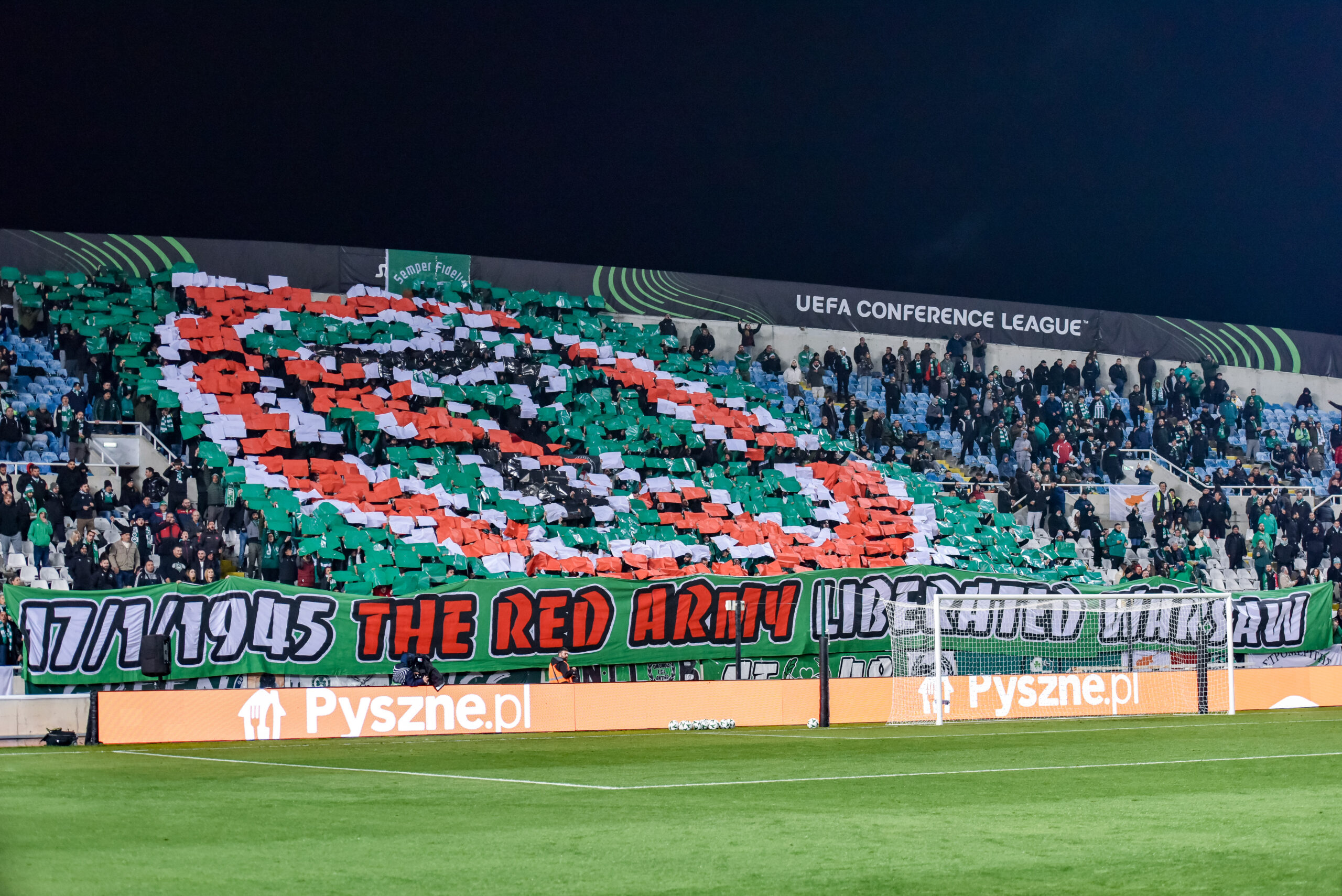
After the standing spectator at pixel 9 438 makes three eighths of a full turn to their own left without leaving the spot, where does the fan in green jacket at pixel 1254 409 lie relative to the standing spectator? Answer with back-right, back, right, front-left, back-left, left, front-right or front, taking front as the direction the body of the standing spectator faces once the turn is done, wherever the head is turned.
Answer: front-right

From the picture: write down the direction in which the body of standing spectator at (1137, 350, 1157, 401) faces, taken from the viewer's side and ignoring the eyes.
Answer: toward the camera

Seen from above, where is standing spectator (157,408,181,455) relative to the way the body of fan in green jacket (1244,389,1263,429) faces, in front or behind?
in front

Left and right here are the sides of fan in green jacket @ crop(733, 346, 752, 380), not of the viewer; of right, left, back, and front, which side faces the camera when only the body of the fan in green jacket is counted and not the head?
front

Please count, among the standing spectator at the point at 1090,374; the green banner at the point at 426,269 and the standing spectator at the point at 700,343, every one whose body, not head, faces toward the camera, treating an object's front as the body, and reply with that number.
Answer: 3

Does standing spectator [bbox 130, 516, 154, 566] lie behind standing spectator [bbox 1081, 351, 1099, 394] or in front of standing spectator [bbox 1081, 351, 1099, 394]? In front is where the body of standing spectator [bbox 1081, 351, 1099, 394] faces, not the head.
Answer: in front

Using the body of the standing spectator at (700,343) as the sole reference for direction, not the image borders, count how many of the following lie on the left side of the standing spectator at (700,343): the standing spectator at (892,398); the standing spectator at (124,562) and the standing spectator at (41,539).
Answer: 1

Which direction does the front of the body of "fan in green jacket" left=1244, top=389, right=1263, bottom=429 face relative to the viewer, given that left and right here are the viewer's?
facing the viewer

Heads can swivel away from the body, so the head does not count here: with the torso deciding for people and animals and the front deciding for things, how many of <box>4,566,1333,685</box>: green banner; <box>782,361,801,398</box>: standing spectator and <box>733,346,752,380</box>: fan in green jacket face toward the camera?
3

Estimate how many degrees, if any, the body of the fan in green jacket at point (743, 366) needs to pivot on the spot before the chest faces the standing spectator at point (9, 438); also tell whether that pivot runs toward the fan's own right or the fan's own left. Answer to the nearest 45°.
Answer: approximately 45° to the fan's own right

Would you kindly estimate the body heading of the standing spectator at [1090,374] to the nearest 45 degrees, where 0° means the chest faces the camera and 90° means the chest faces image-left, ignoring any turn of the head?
approximately 0°

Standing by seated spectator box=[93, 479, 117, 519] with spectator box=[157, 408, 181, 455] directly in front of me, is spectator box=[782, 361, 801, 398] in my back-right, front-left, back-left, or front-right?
front-right
